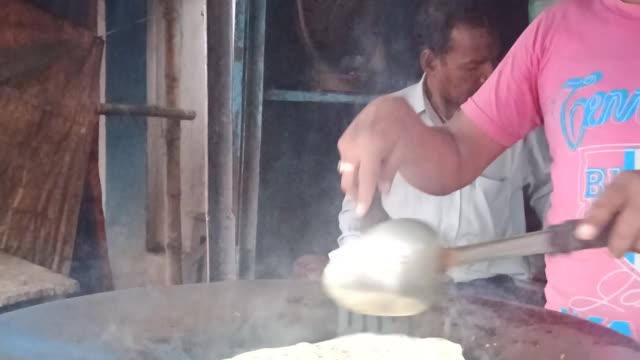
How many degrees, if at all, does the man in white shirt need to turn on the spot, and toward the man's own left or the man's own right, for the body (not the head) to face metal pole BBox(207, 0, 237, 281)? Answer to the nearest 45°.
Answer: approximately 90° to the man's own right

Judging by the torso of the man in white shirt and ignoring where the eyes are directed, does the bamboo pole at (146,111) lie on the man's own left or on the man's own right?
on the man's own right

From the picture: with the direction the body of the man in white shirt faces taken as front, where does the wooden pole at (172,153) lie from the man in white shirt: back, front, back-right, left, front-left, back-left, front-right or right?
back-right

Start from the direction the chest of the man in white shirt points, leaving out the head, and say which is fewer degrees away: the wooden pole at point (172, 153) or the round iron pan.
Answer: the round iron pan

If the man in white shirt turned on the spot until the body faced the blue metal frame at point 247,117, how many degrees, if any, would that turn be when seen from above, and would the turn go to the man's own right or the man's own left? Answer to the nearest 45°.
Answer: approximately 135° to the man's own right

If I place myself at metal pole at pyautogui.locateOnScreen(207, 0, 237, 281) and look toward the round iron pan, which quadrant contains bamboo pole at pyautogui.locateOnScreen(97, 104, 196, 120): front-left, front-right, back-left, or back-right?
back-right

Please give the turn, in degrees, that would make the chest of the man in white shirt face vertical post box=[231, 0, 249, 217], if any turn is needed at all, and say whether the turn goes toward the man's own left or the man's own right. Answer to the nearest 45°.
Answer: approximately 135° to the man's own right

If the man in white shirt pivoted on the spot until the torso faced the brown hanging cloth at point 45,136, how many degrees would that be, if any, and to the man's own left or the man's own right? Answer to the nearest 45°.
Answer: approximately 135° to the man's own right

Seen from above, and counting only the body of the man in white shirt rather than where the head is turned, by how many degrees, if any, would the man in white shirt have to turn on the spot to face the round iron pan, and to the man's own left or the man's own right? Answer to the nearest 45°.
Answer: approximately 45° to the man's own right
